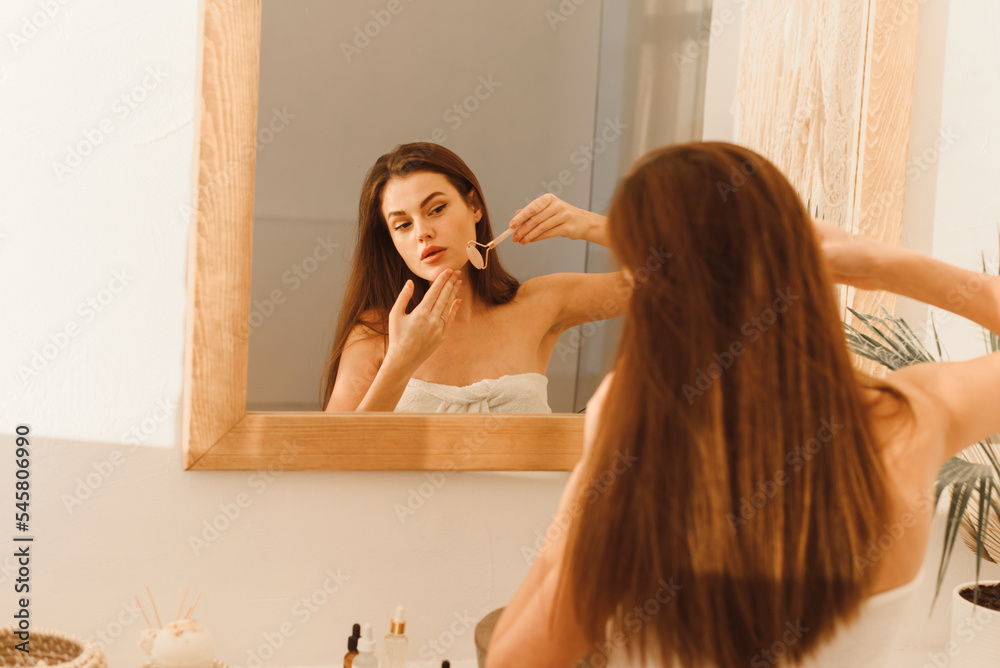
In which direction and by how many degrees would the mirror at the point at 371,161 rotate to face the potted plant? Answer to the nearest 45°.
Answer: approximately 90° to its left

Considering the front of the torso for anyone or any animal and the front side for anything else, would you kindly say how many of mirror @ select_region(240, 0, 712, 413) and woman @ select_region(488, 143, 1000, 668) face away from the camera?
1

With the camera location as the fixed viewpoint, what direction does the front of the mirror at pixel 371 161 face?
facing the viewer

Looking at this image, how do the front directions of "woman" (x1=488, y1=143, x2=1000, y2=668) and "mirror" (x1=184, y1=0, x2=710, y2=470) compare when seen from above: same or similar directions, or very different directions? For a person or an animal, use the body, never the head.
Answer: very different directions

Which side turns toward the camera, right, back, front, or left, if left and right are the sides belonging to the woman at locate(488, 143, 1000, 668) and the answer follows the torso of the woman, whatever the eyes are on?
back

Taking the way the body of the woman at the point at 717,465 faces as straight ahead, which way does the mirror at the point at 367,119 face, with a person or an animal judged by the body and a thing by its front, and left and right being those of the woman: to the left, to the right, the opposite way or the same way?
the opposite way

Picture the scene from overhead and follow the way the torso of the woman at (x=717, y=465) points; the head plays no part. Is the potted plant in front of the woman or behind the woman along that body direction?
in front
